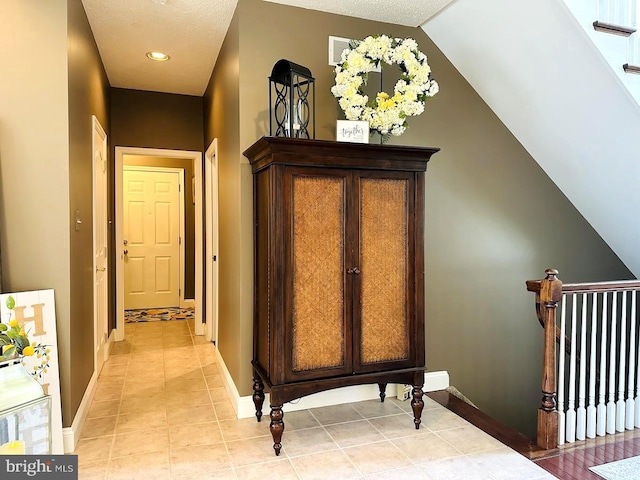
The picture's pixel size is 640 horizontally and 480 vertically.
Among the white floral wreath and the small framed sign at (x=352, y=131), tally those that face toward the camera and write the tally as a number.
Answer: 2

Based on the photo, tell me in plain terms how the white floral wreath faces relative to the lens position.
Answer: facing the viewer

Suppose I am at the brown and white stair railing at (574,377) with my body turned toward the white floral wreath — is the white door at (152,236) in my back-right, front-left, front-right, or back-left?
front-right

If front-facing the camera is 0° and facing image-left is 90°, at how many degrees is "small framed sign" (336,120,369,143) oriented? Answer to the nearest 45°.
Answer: approximately 0°

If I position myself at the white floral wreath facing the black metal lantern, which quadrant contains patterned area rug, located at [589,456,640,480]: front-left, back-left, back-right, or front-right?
back-left

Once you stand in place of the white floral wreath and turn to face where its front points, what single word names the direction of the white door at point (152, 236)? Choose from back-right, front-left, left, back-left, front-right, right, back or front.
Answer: back-right

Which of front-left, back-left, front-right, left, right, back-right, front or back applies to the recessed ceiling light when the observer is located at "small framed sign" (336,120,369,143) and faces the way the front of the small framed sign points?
back-right

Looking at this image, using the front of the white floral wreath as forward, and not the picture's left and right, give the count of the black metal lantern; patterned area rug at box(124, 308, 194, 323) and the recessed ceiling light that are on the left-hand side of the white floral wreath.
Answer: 0

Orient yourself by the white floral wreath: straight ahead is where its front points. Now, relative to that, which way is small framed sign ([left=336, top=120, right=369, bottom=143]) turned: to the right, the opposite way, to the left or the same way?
the same way
